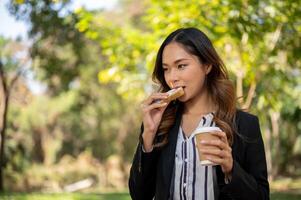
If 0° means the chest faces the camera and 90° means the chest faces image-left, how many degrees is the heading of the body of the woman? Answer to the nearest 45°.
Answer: approximately 45°

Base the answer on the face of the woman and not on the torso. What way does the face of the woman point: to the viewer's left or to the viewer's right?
to the viewer's left
